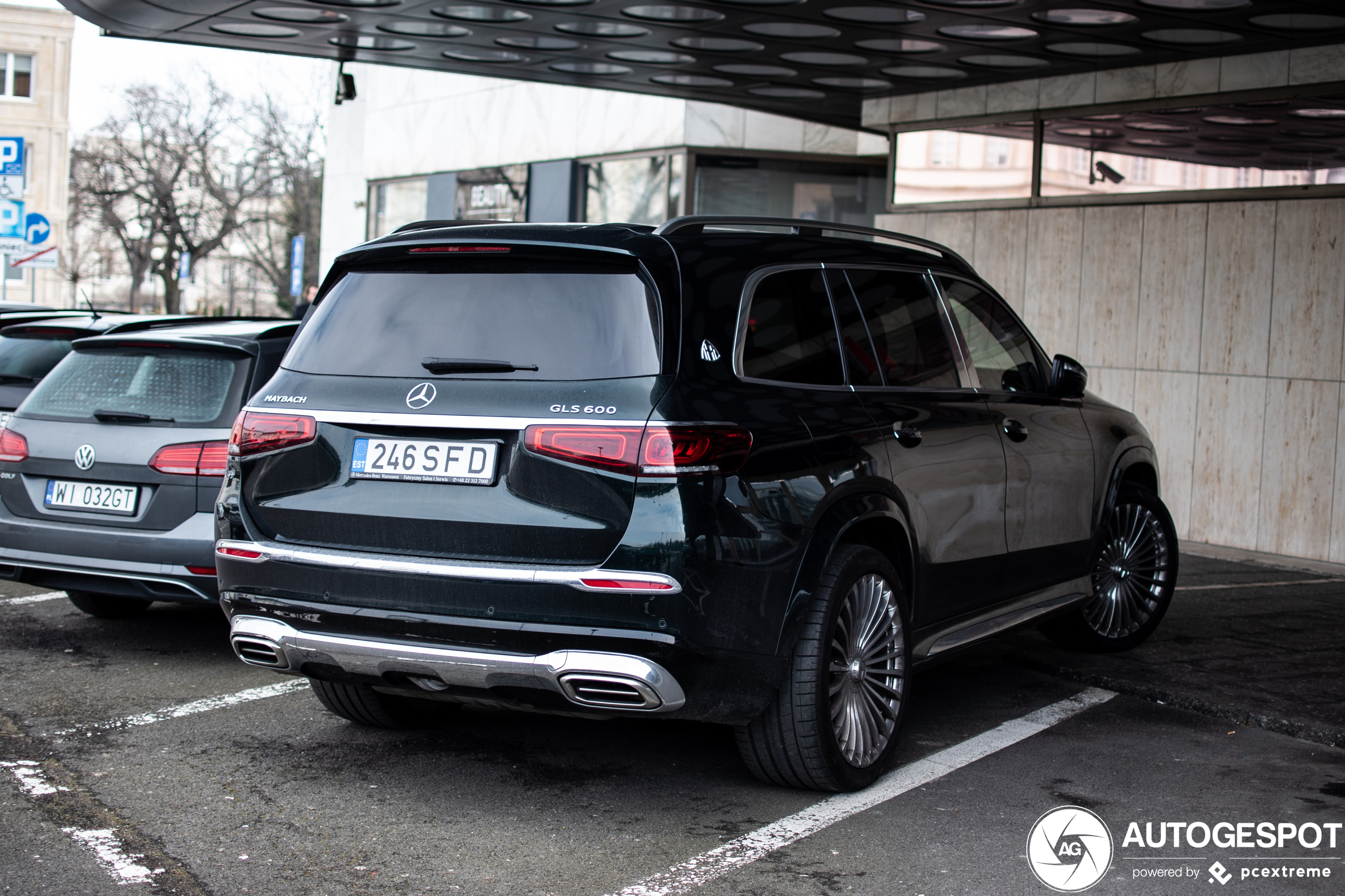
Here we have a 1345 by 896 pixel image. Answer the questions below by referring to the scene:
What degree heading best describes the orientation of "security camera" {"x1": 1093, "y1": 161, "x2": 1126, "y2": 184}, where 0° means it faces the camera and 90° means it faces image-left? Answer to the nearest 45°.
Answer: approximately 270°

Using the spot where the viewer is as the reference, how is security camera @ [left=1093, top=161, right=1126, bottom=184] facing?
facing to the right of the viewer
